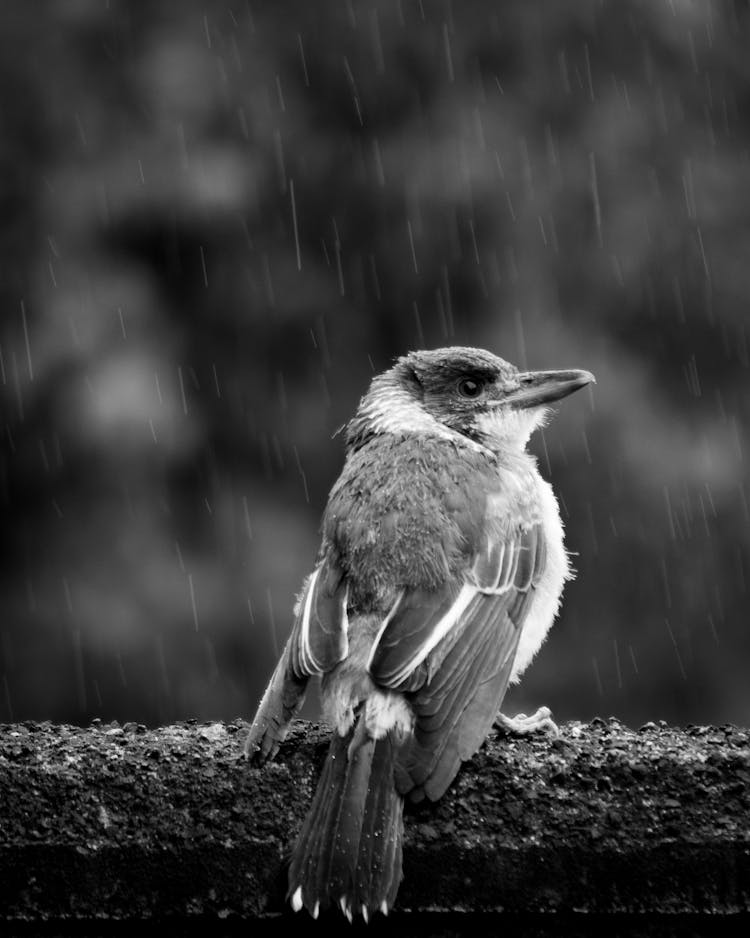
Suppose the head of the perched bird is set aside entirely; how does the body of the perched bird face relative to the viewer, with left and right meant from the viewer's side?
facing away from the viewer and to the right of the viewer
